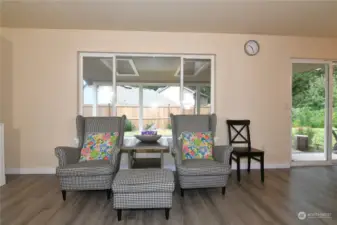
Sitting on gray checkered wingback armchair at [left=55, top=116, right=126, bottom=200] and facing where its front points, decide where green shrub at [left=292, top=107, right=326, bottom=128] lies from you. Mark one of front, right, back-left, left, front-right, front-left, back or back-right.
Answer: back-left

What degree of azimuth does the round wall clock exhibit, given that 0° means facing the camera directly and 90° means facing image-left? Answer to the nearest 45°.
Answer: approximately 0°

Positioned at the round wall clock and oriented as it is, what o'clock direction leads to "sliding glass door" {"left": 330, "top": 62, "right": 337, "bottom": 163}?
The sliding glass door is roughly at 8 o'clock from the round wall clock.

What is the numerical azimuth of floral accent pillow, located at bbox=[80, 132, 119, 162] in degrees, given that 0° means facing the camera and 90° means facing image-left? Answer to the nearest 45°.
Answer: approximately 0°

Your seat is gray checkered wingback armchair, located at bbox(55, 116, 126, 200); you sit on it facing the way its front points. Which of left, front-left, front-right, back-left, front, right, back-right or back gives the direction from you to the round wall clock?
back-left

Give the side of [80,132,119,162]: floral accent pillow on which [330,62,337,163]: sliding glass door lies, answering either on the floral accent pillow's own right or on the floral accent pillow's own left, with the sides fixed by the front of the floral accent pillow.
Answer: on the floral accent pillow's own left

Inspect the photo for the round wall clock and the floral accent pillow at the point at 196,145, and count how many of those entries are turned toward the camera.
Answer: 2

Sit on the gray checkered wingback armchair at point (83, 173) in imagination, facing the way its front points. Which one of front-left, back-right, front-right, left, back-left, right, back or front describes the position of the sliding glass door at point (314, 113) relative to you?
back-left

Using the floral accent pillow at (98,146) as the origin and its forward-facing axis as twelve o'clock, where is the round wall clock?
The round wall clock is roughly at 9 o'clock from the floral accent pillow.
